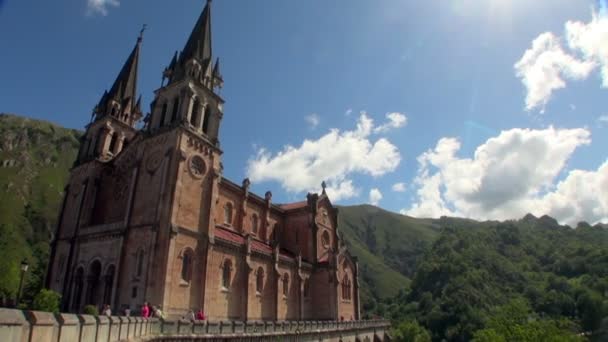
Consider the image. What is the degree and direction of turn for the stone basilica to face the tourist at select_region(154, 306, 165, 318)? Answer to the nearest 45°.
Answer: approximately 45° to its left

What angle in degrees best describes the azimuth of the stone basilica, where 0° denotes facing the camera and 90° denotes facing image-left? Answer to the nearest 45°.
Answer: approximately 45°
